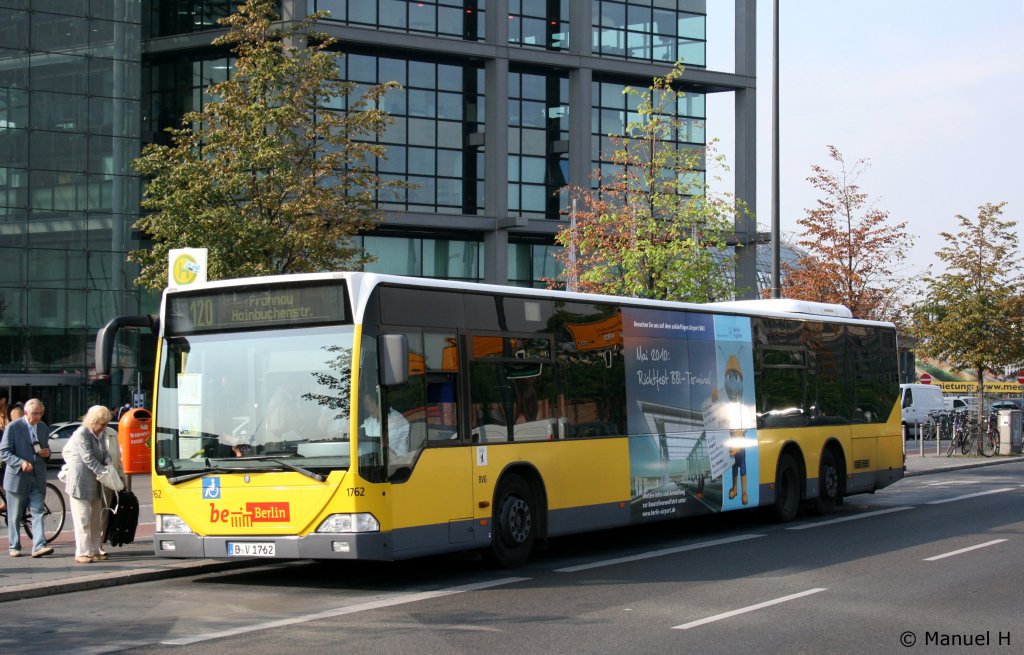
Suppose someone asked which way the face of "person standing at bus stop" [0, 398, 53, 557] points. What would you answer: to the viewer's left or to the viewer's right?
to the viewer's right

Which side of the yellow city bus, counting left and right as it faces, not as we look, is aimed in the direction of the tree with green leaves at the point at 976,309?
back

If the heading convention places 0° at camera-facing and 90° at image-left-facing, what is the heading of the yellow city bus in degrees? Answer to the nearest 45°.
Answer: approximately 45°

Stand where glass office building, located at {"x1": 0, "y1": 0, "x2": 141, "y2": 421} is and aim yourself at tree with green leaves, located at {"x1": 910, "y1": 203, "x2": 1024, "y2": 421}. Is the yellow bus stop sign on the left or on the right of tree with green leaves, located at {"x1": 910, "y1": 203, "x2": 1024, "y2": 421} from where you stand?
right

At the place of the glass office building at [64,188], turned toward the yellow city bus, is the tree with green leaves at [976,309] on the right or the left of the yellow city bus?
left
